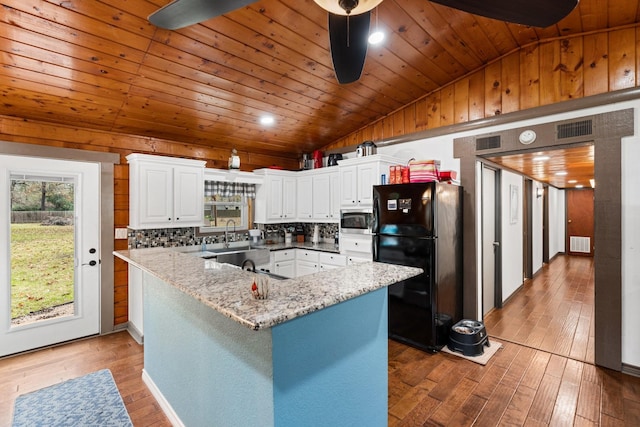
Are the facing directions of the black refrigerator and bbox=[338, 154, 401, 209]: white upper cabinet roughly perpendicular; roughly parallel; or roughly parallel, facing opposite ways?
roughly parallel

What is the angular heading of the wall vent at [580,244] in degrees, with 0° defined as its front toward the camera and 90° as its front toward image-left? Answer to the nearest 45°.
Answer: approximately 0°

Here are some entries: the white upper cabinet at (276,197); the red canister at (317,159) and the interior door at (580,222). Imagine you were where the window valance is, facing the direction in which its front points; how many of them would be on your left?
3

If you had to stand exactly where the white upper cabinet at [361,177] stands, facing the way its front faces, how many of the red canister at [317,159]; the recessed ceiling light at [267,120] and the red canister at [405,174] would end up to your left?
1

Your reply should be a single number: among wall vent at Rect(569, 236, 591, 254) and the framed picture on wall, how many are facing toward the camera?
1

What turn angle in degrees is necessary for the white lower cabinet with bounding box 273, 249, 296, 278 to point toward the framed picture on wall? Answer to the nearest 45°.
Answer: approximately 135° to its left

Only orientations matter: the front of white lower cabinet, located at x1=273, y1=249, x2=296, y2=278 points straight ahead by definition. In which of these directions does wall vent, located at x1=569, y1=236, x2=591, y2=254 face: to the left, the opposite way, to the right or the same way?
the same way

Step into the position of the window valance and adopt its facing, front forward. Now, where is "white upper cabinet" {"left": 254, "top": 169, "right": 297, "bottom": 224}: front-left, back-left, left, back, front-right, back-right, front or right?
left

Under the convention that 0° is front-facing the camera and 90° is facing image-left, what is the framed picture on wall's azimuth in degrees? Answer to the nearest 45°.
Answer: approximately 270°

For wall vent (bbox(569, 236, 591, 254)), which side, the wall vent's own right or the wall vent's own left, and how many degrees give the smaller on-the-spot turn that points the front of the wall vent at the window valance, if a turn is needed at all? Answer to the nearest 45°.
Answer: approximately 45° to the wall vent's own right

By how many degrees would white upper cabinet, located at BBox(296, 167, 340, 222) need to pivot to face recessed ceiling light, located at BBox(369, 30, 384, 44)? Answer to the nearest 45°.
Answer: approximately 45° to its left

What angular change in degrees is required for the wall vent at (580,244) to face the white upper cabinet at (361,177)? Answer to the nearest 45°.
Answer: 0° — it already faces it

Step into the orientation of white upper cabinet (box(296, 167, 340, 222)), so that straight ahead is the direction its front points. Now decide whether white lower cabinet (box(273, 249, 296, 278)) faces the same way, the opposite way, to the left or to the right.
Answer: the same way

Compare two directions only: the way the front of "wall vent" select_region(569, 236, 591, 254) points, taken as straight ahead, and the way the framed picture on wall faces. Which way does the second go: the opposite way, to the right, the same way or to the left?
to the left

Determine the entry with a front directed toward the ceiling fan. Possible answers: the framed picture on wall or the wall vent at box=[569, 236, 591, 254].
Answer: the wall vent

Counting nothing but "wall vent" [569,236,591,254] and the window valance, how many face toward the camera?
2

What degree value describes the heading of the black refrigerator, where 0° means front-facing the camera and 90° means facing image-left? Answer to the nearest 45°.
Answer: approximately 45°

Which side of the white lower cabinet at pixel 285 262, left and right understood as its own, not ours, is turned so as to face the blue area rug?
front

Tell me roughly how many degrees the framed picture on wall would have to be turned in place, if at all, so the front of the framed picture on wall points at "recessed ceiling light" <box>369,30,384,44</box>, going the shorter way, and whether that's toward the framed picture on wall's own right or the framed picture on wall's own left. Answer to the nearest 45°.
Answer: approximately 90° to the framed picture on wall's own right

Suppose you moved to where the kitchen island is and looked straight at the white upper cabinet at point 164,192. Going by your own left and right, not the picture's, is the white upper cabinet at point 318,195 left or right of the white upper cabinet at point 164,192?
right

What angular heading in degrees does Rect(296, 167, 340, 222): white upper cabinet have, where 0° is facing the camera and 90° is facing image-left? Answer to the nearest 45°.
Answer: approximately 45°

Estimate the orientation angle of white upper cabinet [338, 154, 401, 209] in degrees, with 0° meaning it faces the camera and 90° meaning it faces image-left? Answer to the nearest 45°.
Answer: approximately 45°

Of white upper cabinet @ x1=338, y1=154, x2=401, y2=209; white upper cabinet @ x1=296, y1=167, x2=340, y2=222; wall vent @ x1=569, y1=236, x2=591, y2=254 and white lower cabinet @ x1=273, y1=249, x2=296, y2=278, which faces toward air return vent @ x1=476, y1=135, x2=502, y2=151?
the wall vent
